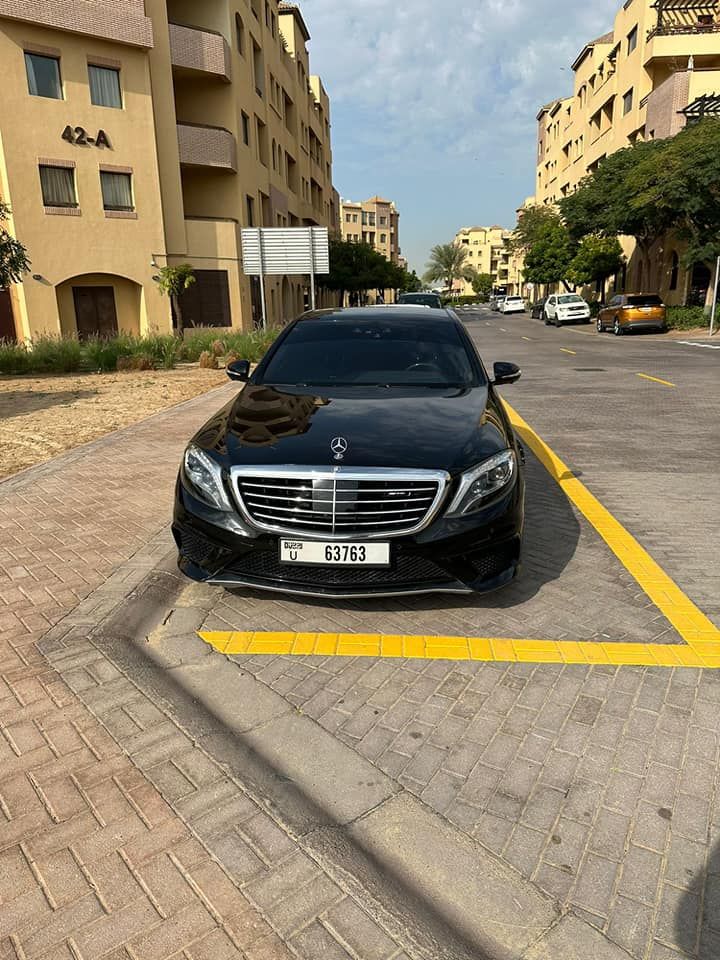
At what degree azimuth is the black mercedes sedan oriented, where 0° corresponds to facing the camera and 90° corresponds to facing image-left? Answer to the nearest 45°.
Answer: approximately 0°

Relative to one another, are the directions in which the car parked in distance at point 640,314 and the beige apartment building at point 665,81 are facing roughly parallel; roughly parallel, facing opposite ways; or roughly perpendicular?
roughly perpendicular

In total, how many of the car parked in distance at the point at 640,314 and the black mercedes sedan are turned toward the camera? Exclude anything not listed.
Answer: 1

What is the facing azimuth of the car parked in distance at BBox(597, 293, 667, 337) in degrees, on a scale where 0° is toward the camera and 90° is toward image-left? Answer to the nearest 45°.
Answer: approximately 135°

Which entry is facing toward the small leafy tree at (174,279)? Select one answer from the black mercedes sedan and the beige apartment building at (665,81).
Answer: the beige apartment building

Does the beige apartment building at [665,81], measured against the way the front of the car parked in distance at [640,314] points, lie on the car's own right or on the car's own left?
on the car's own right

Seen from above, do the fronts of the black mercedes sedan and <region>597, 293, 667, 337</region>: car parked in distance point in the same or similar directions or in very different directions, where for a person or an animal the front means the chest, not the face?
very different directions

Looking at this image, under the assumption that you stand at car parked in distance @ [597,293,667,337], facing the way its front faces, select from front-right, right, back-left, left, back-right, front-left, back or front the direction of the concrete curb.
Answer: back-left

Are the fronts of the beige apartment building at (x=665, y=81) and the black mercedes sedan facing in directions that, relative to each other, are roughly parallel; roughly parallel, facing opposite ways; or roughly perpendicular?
roughly perpendicular

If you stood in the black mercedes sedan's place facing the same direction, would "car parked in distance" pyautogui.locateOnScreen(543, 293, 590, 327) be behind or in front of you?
behind

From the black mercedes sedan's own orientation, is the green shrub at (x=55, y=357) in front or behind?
behind

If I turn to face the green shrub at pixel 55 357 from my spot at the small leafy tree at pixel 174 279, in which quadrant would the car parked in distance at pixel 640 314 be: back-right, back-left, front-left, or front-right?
back-left

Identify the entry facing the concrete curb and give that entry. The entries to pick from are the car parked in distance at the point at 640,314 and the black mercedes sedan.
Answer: the black mercedes sedan

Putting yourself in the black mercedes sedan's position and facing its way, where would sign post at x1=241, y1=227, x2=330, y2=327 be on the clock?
The sign post is roughly at 6 o'clock from the black mercedes sedan.
